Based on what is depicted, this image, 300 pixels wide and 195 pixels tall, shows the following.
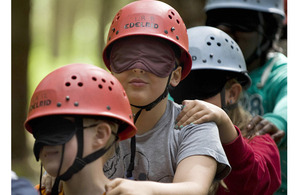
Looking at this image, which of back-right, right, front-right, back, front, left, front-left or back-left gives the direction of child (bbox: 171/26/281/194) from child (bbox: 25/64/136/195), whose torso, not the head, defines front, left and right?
back

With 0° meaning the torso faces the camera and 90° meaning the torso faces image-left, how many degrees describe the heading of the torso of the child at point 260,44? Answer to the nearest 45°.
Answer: approximately 45°

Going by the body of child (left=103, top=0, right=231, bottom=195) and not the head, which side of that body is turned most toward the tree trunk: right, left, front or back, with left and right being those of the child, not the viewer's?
right

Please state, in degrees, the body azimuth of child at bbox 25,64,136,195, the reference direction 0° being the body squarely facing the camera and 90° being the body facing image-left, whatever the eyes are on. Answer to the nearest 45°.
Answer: approximately 45°

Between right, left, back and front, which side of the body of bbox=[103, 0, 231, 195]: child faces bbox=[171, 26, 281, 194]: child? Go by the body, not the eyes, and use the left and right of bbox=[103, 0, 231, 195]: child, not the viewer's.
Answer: back

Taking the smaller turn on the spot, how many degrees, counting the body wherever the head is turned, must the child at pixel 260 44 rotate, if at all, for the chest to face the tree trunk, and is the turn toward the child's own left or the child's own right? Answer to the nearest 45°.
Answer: approximately 90° to the child's own right

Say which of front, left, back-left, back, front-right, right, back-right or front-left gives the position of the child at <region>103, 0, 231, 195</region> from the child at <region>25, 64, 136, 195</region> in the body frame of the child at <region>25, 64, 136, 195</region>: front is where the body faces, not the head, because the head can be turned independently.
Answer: back

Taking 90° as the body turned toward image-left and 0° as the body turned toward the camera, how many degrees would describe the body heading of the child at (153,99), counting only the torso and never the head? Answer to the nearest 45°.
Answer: approximately 45°
